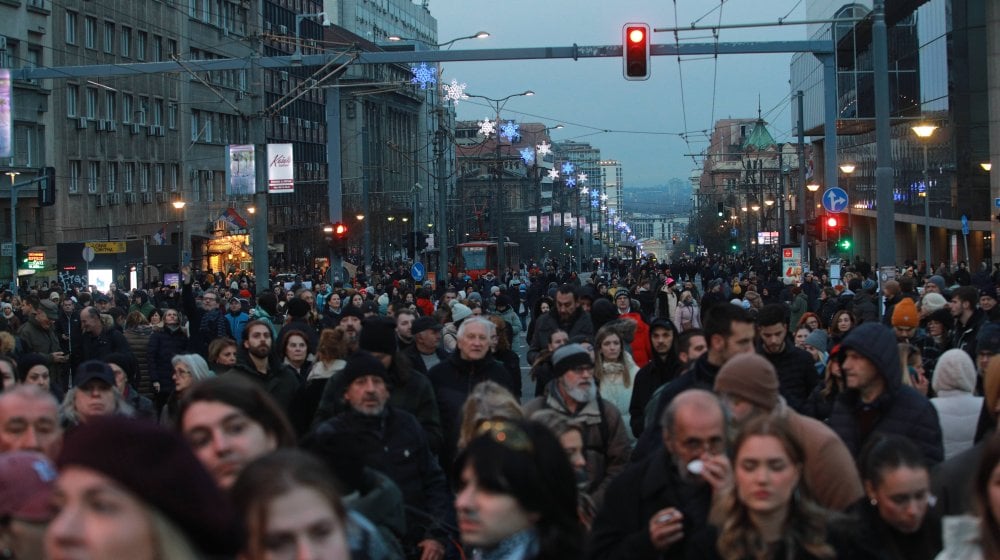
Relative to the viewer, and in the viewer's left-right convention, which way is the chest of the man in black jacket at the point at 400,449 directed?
facing the viewer

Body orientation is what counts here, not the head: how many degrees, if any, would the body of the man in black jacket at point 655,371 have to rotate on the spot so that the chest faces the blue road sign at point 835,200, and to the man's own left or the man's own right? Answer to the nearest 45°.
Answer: approximately 180°

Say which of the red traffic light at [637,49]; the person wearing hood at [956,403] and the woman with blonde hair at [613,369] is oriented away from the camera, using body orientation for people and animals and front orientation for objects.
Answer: the person wearing hood

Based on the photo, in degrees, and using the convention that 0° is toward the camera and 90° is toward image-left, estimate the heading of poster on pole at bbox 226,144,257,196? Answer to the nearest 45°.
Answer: approximately 0°

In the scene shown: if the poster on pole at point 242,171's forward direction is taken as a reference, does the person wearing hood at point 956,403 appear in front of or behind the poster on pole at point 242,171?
in front

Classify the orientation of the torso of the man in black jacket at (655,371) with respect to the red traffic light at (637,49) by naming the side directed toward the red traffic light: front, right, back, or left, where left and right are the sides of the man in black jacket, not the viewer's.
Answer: back

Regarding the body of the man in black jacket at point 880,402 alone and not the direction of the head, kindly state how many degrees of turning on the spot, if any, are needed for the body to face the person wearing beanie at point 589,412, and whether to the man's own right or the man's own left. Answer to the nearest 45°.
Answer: approximately 45° to the man's own right

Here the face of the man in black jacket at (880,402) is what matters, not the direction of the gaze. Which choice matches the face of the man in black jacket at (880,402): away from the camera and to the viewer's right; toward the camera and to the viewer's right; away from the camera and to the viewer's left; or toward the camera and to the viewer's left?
toward the camera and to the viewer's left

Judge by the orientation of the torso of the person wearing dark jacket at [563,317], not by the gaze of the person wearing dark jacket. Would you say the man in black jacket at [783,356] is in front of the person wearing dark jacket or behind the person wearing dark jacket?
in front

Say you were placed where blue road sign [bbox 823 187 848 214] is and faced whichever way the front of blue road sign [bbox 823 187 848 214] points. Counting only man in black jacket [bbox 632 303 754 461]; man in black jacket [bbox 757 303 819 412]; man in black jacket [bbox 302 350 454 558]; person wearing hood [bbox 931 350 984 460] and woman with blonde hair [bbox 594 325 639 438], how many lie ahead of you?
5
